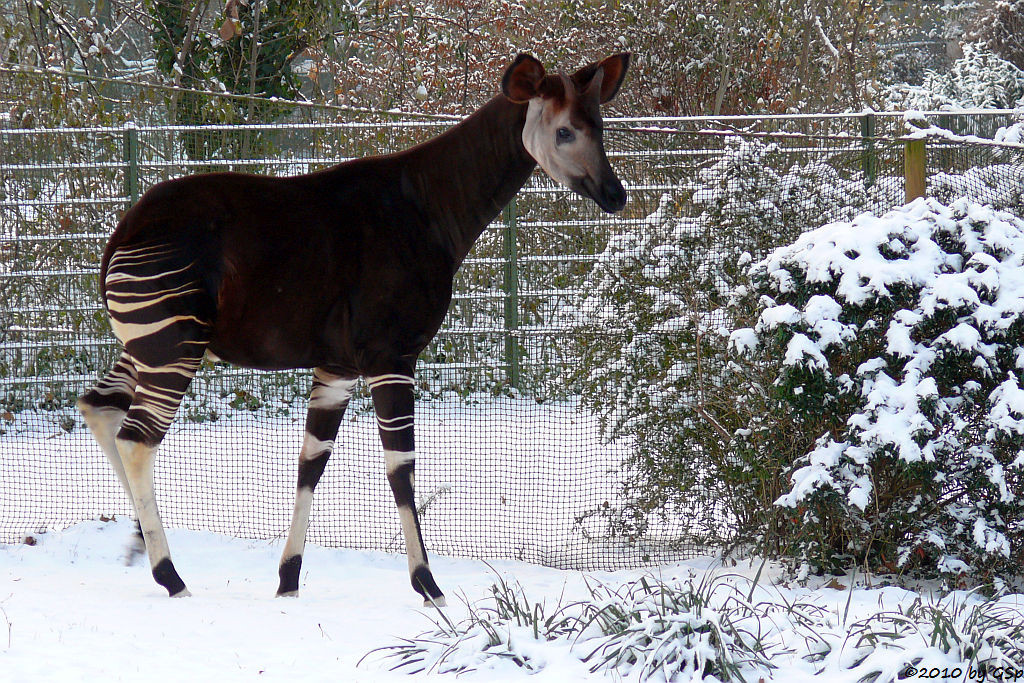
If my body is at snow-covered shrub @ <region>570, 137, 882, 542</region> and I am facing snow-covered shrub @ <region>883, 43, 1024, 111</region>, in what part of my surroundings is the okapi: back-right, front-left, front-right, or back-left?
back-left

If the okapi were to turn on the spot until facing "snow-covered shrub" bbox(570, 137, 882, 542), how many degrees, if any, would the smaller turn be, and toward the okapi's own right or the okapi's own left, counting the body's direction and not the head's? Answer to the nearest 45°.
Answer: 0° — it already faces it

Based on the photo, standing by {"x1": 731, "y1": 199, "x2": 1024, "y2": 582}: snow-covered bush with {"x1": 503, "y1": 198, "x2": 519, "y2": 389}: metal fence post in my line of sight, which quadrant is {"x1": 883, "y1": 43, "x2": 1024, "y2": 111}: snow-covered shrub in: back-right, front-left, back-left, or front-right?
front-right

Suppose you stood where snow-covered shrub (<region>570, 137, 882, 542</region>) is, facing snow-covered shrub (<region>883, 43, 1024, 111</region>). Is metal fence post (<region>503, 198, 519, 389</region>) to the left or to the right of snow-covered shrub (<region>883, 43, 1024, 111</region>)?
left

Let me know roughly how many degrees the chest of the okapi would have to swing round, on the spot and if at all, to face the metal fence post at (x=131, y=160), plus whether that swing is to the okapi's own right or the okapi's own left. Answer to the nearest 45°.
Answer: approximately 90° to the okapi's own left

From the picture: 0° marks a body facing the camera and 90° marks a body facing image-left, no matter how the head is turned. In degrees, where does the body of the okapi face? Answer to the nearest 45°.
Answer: approximately 270°

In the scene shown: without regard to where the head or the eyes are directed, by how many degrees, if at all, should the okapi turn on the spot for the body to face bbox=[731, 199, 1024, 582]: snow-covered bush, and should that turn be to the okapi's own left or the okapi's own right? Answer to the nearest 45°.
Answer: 0° — it already faces it

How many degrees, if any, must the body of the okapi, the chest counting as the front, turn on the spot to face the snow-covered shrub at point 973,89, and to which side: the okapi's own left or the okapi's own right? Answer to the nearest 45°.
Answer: approximately 45° to the okapi's own left

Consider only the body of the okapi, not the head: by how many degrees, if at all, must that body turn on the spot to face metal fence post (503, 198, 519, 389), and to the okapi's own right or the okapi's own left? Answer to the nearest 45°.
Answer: approximately 90° to the okapi's own left

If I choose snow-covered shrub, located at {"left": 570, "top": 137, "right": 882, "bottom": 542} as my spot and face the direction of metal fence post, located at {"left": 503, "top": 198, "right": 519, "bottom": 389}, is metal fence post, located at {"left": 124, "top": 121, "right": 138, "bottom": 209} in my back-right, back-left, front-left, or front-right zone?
front-left
